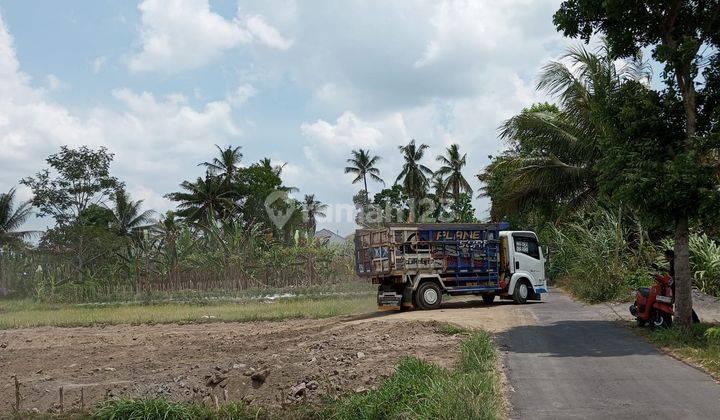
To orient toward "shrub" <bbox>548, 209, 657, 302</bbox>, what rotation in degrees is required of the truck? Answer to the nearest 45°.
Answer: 0° — it already faces it

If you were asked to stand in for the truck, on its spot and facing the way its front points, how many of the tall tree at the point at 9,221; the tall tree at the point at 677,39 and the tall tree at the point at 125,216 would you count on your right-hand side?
1

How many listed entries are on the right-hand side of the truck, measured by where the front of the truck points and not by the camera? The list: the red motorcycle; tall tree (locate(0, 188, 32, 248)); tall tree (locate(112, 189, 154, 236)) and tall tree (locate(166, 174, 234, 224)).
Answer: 1

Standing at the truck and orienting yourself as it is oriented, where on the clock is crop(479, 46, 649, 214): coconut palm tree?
The coconut palm tree is roughly at 12 o'clock from the truck.

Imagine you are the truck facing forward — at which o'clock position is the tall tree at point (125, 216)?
The tall tree is roughly at 9 o'clock from the truck.

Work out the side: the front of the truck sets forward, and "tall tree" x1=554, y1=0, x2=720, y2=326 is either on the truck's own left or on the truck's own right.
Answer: on the truck's own right

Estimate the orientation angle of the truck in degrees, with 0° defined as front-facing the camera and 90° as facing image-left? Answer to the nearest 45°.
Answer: approximately 225°

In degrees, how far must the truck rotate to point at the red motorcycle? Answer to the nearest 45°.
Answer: approximately 90° to its right

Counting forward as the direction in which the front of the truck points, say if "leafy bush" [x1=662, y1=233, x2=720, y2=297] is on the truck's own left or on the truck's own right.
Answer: on the truck's own right

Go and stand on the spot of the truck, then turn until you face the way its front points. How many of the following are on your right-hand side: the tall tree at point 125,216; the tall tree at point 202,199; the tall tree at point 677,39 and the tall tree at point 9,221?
1
